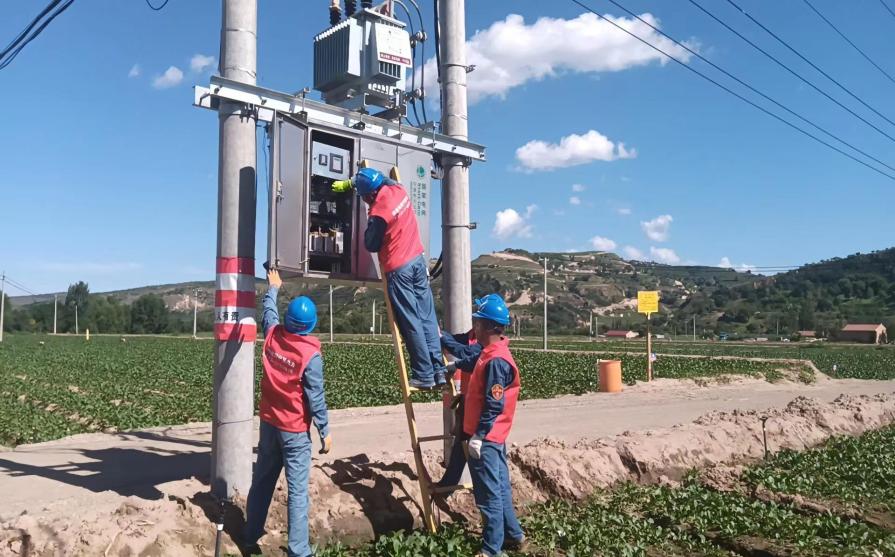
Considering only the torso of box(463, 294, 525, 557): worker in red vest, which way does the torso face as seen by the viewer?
to the viewer's left

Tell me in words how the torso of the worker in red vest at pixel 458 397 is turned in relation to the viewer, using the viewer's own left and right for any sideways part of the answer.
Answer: facing to the left of the viewer

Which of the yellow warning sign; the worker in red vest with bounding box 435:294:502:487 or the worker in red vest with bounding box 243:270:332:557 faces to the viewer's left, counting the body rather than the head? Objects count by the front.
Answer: the worker in red vest with bounding box 435:294:502:487

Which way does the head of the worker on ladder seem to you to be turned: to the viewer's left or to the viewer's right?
to the viewer's left

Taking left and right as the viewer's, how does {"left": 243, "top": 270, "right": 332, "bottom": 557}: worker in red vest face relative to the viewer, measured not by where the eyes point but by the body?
facing away from the viewer and to the right of the viewer

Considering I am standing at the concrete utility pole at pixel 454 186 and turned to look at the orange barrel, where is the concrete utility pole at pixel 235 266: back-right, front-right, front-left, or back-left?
back-left

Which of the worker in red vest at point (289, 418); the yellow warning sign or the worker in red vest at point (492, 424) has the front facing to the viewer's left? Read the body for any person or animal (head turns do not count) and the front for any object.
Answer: the worker in red vest at point (492, 424)

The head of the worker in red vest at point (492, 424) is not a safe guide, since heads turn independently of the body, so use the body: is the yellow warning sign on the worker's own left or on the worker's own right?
on the worker's own right

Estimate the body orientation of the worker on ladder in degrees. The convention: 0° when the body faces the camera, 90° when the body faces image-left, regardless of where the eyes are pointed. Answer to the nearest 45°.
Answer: approximately 135°

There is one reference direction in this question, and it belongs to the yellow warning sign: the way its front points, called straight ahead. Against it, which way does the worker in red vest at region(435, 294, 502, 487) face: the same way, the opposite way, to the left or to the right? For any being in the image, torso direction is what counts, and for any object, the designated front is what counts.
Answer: to the right

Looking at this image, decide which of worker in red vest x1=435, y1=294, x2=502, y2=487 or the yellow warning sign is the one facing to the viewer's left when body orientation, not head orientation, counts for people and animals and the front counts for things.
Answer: the worker in red vest

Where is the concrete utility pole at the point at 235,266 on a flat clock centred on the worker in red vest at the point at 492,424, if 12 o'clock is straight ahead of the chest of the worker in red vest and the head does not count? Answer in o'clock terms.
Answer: The concrete utility pole is roughly at 12 o'clock from the worker in red vest.
